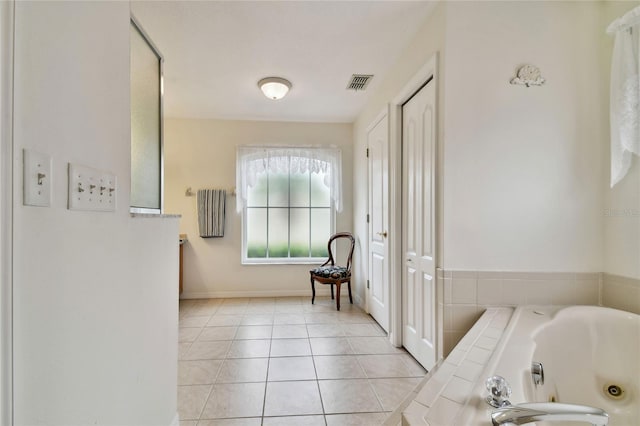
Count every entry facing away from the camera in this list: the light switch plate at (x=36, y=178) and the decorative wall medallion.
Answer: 0

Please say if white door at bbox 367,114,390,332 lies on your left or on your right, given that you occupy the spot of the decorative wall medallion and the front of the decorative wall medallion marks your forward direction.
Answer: on your right

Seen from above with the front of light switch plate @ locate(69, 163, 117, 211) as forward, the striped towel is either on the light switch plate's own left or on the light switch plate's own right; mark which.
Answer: on the light switch plate's own left

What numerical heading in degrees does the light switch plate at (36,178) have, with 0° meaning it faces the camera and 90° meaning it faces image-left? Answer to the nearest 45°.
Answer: approximately 315°

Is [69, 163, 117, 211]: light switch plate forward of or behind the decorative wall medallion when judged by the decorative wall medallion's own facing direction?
forward

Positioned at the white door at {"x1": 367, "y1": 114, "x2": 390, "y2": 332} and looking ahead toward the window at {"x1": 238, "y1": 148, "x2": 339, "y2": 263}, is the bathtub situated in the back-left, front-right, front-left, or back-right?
back-left

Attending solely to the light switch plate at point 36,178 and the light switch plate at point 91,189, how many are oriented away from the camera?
0
